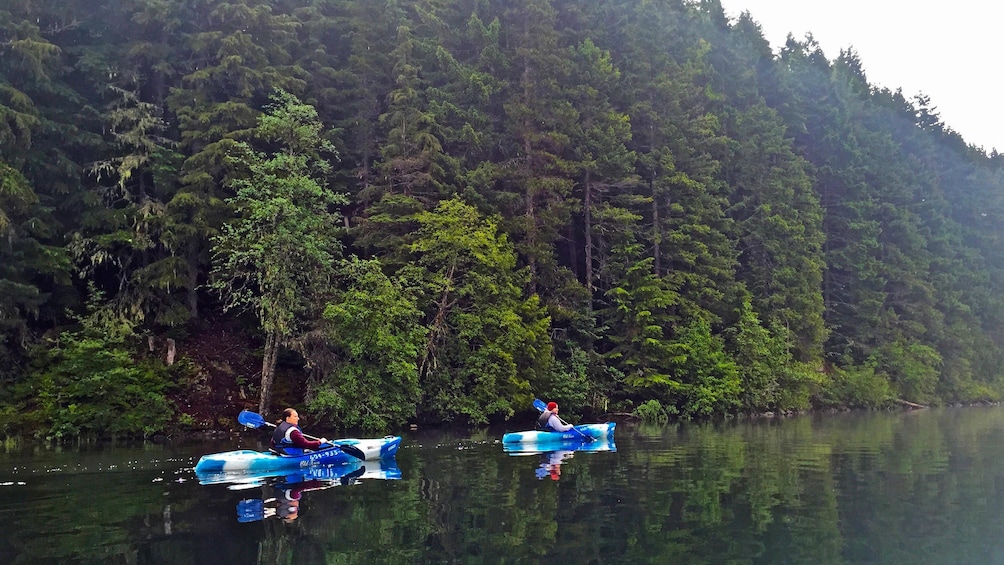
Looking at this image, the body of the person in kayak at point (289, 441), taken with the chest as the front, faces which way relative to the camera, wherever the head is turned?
to the viewer's right

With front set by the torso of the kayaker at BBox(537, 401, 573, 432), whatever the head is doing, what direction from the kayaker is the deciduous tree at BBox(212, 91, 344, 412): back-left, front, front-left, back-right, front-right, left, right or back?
back

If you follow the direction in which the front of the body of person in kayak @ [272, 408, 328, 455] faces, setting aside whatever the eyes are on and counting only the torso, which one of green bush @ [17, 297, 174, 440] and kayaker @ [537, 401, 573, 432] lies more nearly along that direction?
the kayaker

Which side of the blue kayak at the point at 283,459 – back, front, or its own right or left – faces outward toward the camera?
right

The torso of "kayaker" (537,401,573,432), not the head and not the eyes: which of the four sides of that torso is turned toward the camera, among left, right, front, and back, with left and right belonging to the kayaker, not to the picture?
right

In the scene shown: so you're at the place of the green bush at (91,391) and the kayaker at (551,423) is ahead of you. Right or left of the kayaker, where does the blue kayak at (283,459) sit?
right

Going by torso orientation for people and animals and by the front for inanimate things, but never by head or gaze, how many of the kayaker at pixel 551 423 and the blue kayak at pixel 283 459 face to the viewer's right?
2

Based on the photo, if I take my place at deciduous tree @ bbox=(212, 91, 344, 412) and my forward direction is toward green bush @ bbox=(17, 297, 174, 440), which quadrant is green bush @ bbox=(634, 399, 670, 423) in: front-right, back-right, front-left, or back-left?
back-left

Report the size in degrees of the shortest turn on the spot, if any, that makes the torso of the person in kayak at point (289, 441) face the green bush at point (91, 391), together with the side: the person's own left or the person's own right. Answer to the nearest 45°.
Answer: approximately 135° to the person's own left

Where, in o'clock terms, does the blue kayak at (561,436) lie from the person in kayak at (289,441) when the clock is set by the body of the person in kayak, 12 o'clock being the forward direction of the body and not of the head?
The blue kayak is roughly at 11 o'clock from the person in kayak.
